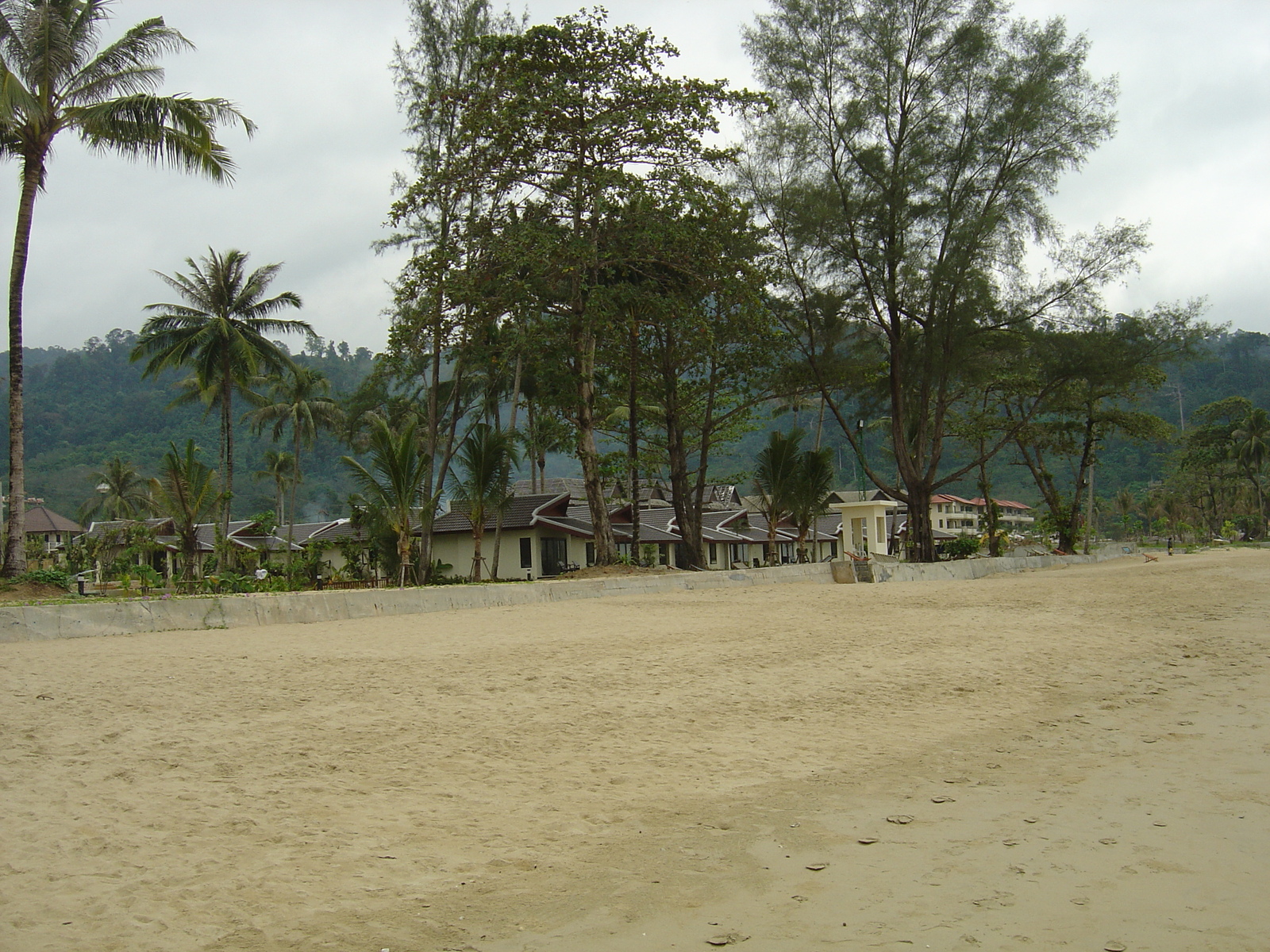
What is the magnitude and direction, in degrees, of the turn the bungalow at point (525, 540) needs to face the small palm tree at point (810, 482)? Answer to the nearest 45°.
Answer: approximately 45° to its left

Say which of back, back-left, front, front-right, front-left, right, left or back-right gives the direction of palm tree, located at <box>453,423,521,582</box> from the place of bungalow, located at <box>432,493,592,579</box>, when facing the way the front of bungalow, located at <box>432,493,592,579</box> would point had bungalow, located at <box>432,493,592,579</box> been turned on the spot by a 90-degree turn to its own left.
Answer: back-right

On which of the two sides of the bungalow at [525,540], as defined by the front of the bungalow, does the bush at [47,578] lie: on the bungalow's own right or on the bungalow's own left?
on the bungalow's own right

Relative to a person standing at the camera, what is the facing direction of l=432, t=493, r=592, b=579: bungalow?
facing the viewer and to the right of the viewer

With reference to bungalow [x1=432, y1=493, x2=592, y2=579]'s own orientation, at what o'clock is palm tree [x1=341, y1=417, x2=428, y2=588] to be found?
The palm tree is roughly at 2 o'clock from the bungalow.

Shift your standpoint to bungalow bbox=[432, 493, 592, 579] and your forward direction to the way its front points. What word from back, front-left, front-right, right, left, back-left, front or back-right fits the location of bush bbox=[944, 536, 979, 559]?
front-left

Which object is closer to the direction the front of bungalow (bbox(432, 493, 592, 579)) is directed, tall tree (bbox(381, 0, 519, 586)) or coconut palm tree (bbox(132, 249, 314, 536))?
the tall tree

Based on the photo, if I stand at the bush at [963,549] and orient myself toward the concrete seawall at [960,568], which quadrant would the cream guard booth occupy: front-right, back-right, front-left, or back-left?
back-right

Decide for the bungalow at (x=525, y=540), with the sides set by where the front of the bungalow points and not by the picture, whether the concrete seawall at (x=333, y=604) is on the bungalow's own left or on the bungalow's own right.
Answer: on the bungalow's own right

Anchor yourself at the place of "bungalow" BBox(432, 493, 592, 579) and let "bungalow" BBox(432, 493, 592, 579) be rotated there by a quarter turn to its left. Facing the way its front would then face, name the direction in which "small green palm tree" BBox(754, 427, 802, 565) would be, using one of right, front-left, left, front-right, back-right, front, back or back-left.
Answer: front-right
